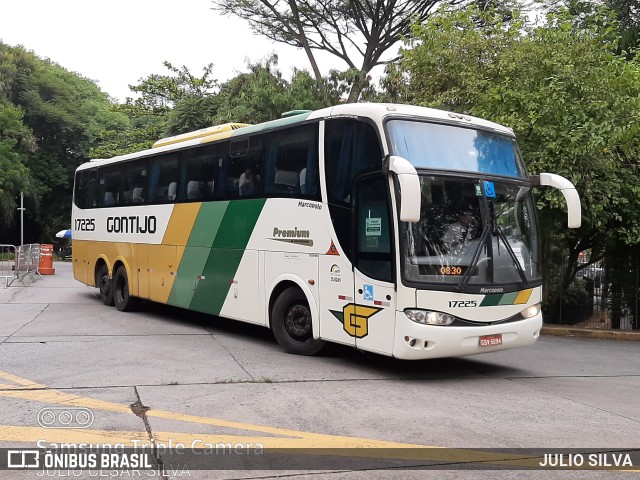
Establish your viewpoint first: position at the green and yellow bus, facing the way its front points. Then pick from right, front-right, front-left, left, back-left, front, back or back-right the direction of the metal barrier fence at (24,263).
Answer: back

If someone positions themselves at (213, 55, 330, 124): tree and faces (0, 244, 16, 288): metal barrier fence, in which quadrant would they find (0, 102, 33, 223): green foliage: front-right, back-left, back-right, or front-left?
front-right

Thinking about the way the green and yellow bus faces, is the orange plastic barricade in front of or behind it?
behind

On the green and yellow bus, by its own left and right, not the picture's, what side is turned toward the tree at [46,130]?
back

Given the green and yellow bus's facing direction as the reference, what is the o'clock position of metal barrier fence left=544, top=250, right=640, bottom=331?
The metal barrier fence is roughly at 11 o'clock from the green and yellow bus.

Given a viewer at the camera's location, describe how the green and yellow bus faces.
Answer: facing the viewer and to the right of the viewer

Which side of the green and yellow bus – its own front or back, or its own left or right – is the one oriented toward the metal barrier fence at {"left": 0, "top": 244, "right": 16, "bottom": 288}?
back

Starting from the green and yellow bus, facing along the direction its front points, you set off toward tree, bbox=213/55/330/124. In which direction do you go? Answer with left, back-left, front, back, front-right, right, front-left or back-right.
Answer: back-left

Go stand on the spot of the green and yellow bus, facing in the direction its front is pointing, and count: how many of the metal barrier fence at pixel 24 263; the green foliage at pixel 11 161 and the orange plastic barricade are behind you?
3

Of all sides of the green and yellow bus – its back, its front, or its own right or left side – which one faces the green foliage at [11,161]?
back
